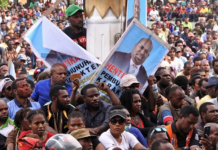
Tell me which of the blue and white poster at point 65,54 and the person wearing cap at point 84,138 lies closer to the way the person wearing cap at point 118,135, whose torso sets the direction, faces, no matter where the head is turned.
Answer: the person wearing cap

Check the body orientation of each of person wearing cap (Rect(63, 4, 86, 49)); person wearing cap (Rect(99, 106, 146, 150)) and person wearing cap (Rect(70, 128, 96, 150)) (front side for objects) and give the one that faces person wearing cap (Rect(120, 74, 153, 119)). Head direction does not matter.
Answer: person wearing cap (Rect(63, 4, 86, 49))

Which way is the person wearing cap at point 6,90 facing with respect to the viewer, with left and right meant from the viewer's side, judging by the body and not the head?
facing the viewer and to the right of the viewer

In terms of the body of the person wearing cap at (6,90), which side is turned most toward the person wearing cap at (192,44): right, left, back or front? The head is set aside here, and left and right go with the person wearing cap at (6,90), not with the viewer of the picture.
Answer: left

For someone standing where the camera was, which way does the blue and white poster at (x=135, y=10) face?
facing the viewer

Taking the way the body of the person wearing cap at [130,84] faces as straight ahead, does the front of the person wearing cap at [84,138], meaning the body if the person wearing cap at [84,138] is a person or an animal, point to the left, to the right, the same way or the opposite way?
the same way

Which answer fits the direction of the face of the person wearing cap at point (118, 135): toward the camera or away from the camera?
toward the camera

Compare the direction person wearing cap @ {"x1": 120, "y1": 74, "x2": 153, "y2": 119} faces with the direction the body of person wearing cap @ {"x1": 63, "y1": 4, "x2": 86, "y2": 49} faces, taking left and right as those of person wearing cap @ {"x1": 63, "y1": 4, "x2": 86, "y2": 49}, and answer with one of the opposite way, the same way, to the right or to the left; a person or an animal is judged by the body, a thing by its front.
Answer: the same way

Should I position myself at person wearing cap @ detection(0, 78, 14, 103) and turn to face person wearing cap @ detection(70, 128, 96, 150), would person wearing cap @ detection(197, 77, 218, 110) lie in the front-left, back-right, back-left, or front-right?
front-left

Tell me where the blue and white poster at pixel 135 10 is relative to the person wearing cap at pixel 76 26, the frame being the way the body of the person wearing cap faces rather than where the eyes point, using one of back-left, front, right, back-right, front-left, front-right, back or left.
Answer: front-left

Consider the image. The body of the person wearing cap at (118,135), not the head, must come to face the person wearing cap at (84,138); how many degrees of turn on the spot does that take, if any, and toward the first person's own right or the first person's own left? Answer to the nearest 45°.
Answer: approximately 45° to the first person's own right

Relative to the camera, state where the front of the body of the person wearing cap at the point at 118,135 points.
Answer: toward the camera

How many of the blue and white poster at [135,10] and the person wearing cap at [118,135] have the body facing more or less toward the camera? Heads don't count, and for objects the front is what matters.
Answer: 2

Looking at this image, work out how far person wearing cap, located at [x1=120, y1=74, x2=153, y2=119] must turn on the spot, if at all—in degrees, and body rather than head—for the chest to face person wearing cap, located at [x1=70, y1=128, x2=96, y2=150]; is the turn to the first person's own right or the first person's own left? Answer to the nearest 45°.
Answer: approximately 45° to the first person's own right
